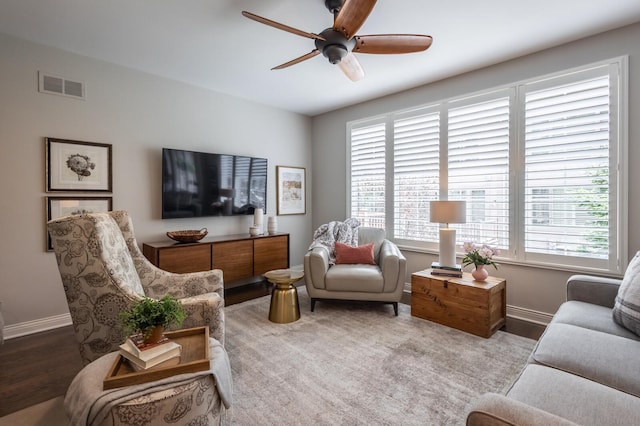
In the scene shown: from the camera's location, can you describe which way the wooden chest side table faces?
facing the viewer and to the left of the viewer

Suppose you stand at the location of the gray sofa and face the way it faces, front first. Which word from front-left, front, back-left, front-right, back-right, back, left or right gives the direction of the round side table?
front

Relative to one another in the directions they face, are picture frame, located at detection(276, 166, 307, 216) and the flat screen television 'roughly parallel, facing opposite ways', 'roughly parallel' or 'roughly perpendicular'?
roughly parallel

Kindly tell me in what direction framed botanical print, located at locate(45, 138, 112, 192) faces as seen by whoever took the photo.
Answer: facing the viewer and to the right of the viewer

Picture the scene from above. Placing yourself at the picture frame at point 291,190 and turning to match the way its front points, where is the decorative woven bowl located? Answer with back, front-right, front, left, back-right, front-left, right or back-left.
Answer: right

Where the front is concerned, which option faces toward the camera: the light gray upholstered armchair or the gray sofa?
the light gray upholstered armchair

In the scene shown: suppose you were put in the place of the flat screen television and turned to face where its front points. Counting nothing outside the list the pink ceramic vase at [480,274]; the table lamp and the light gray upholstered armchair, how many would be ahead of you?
3

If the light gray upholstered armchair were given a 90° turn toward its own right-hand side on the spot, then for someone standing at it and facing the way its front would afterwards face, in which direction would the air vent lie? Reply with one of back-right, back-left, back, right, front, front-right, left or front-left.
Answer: front

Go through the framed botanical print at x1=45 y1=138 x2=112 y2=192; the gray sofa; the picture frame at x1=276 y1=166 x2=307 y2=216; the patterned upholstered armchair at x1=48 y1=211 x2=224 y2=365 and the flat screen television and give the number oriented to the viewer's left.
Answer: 1

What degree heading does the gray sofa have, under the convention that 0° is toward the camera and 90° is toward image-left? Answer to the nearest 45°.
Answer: approximately 90°

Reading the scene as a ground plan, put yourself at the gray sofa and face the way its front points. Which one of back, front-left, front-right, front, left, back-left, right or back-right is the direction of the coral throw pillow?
front-right

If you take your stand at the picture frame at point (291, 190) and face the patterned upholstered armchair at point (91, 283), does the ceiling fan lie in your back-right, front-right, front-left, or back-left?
front-left

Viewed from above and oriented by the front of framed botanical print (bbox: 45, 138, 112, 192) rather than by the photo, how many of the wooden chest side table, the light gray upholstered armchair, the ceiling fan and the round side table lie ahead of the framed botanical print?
4

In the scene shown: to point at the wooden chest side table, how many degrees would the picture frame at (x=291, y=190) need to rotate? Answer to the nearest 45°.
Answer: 0° — it already faces it

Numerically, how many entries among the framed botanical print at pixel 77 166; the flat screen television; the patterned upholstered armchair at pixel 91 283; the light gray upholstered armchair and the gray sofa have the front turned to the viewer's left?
1

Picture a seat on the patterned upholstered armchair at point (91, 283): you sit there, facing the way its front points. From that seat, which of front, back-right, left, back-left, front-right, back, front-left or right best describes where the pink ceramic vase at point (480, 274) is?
front-left

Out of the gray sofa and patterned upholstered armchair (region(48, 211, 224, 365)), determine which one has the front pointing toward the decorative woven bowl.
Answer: the gray sofa

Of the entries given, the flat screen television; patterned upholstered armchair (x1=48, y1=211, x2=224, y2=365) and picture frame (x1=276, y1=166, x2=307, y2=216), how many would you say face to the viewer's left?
0
